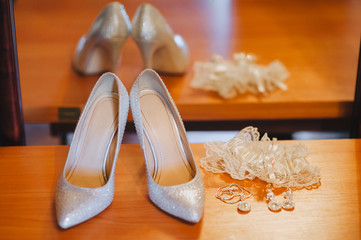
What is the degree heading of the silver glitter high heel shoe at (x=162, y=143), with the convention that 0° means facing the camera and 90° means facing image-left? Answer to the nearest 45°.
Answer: approximately 0°
